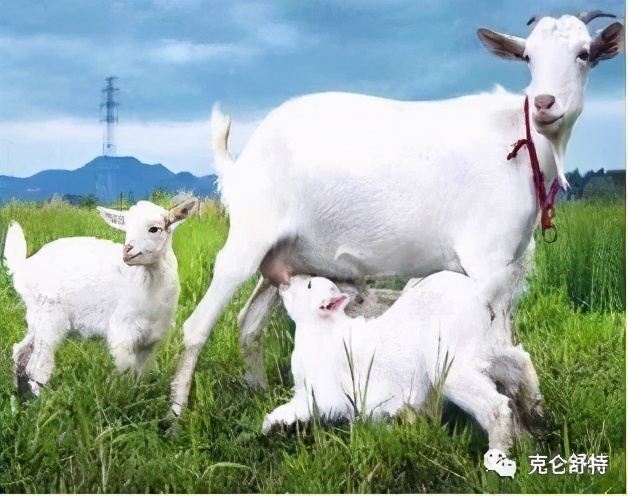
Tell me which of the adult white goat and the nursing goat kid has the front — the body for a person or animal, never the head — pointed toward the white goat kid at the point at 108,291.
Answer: the nursing goat kid

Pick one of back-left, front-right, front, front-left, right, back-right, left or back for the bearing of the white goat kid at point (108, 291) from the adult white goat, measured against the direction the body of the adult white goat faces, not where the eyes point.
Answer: back

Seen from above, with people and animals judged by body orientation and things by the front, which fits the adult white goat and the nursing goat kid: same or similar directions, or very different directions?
very different directions

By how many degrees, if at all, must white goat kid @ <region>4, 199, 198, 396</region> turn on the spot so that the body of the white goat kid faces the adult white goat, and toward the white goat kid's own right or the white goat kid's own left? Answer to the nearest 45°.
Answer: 0° — it already faces it

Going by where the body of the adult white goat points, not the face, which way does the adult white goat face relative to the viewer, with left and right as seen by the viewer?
facing to the right of the viewer

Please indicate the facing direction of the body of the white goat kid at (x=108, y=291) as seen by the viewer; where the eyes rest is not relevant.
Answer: to the viewer's right

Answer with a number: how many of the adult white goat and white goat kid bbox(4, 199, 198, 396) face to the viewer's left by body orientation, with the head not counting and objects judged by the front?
0

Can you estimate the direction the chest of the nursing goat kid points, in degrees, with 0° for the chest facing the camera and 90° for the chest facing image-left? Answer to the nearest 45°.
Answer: approximately 90°

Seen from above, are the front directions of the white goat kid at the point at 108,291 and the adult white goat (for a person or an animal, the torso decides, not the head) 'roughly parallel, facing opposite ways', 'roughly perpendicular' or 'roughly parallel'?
roughly parallel

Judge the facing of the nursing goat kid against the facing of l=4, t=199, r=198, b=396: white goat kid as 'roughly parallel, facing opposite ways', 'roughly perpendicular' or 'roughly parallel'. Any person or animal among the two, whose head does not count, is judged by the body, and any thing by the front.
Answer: roughly parallel, facing opposite ways

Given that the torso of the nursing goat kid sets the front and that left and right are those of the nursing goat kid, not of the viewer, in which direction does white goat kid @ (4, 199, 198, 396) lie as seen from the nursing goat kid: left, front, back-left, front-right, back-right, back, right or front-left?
front
